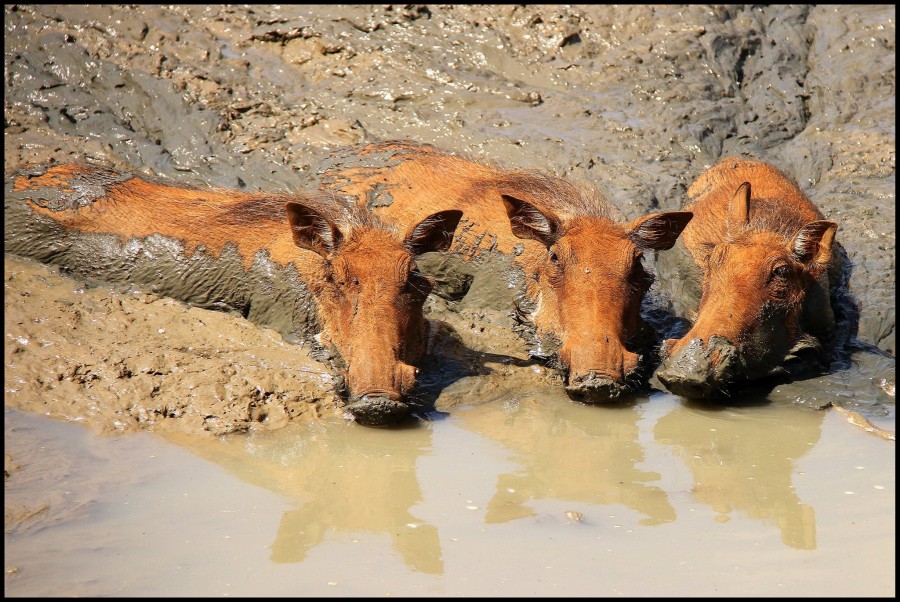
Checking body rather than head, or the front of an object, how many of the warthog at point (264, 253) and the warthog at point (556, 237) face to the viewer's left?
0

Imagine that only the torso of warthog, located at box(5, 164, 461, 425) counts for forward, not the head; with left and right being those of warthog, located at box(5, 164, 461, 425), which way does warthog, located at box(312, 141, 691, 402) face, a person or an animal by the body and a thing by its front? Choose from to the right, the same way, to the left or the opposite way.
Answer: the same way

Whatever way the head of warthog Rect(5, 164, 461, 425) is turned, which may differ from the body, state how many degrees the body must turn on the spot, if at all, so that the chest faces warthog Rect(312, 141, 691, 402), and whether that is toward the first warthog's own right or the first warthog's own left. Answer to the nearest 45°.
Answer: approximately 45° to the first warthog's own left

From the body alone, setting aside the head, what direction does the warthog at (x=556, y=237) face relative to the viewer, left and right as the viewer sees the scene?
facing the viewer and to the right of the viewer

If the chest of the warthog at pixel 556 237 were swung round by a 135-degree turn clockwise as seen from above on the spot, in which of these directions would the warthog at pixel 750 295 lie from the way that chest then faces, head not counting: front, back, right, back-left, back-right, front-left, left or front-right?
back

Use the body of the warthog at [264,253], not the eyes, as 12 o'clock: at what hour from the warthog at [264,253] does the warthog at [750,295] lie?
the warthog at [750,295] is roughly at 11 o'clock from the warthog at [264,253].
